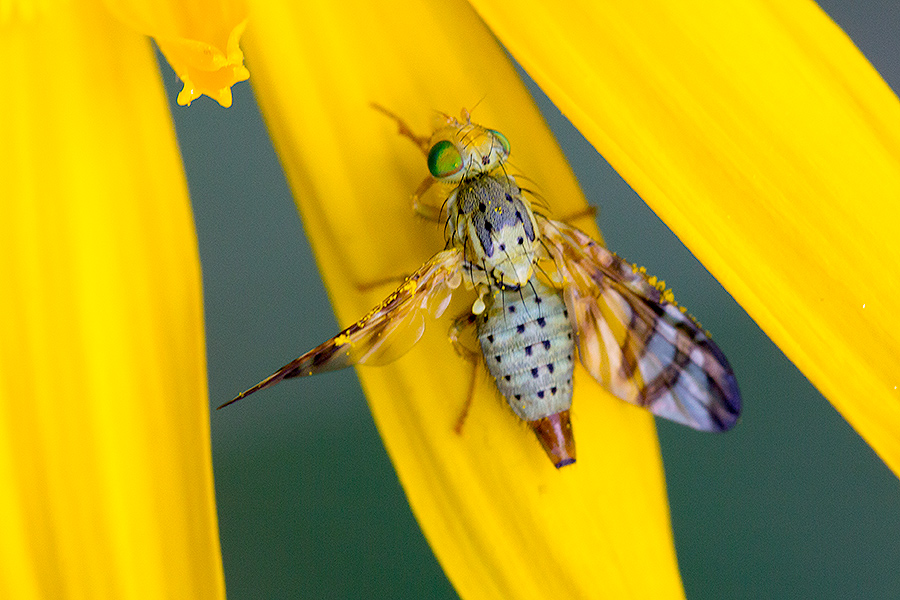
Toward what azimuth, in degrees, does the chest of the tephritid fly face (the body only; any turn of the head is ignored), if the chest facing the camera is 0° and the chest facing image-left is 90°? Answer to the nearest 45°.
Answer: approximately 180°
